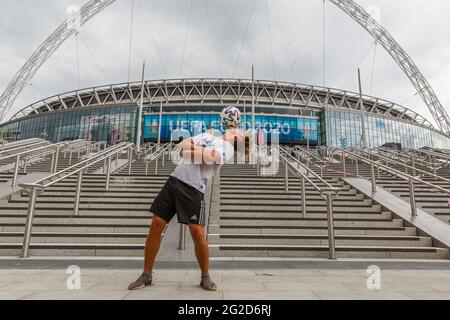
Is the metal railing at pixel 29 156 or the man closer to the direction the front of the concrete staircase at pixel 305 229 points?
the man

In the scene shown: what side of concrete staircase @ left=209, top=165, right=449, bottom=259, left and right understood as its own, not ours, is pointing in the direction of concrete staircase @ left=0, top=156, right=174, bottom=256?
right

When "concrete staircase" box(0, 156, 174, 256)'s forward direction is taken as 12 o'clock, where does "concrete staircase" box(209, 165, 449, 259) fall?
"concrete staircase" box(209, 165, 449, 259) is roughly at 10 o'clock from "concrete staircase" box(0, 156, 174, 256).

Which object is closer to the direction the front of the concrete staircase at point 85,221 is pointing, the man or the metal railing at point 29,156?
the man

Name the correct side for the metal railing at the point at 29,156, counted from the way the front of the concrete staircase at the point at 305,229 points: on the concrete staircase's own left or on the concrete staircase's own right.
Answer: on the concrete staircase's own right

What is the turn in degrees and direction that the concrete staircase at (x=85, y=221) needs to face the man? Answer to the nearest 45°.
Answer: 0° — it already faces them

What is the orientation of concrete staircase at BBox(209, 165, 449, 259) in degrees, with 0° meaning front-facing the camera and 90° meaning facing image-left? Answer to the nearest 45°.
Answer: approximately 0°

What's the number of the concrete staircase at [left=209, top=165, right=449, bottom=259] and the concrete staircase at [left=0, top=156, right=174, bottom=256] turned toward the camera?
2

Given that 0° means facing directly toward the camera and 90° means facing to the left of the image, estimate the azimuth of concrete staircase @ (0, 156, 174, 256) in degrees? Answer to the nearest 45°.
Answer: approximately 0°
